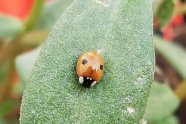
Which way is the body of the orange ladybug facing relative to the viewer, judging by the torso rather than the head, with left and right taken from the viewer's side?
facing the viewer

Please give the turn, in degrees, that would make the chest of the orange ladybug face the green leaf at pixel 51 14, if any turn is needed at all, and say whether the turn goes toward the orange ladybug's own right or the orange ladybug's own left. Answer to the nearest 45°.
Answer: approximately 180°

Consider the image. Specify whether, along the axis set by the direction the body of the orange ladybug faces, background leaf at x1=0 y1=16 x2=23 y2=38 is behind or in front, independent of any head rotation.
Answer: behind
